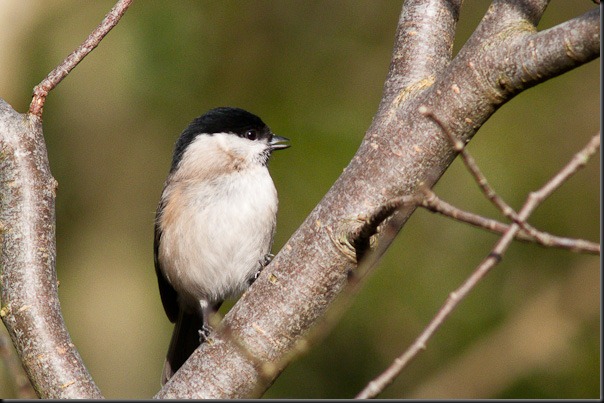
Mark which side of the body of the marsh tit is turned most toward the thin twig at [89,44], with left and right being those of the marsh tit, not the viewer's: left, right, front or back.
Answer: right

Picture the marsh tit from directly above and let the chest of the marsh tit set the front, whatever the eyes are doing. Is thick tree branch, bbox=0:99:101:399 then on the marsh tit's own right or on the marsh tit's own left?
on the marsh tit's own right

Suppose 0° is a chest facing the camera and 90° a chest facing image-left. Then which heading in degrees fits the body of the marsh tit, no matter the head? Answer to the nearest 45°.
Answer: approximately 315°

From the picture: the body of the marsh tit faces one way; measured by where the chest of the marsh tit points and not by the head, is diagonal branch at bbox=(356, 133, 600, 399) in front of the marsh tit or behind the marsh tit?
in front
